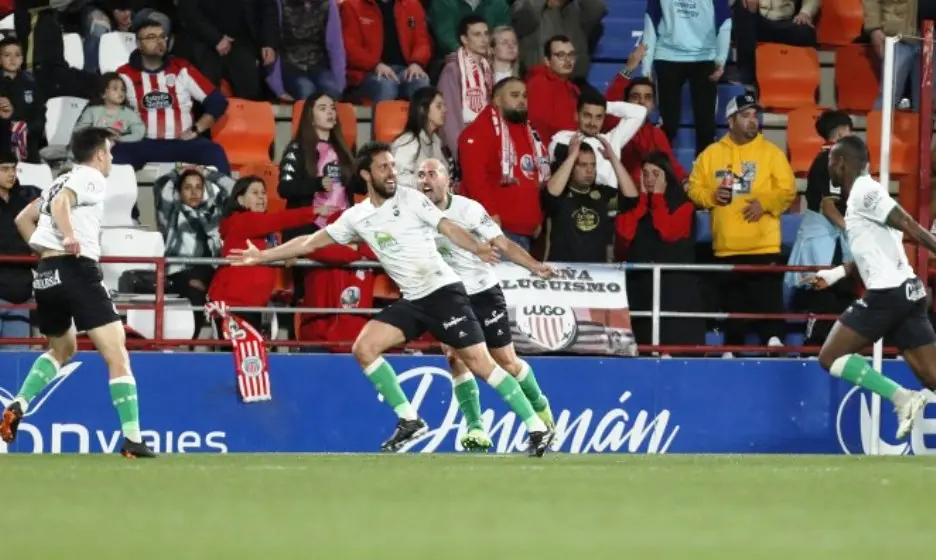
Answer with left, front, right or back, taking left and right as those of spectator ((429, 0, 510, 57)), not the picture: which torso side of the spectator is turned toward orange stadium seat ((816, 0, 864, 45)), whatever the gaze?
left

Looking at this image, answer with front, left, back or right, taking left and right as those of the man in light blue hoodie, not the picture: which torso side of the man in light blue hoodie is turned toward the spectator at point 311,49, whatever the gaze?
right

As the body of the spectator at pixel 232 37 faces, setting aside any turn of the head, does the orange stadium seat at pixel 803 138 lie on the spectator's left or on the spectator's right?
on the spectator's left

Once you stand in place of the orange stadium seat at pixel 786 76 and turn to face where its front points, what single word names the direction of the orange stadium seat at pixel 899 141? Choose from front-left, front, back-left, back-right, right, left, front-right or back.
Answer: front-left

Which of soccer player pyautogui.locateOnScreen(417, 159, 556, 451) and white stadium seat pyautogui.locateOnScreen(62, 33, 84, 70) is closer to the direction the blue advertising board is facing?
the soccer player

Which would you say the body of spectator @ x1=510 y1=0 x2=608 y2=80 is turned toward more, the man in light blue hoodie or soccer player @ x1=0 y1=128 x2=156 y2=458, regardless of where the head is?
the soccer player

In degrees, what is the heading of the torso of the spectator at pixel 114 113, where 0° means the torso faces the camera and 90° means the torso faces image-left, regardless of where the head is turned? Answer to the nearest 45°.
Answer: approximately 0°

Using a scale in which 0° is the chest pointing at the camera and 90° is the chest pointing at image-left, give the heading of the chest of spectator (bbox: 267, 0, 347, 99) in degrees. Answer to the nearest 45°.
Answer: approximately 0°

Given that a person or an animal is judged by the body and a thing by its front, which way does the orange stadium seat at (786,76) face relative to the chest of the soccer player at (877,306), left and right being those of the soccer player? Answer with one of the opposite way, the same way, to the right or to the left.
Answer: to the left

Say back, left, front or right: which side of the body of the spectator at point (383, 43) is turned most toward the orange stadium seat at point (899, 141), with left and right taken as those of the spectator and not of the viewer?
left

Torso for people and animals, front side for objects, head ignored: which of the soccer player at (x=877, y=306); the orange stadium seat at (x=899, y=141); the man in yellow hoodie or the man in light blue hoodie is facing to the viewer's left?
the soccer player

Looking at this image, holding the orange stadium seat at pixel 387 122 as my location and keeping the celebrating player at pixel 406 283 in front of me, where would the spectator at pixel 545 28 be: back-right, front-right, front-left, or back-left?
back-left

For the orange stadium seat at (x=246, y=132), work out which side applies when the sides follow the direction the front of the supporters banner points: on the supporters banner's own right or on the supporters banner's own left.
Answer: on the supporters banner's own right
